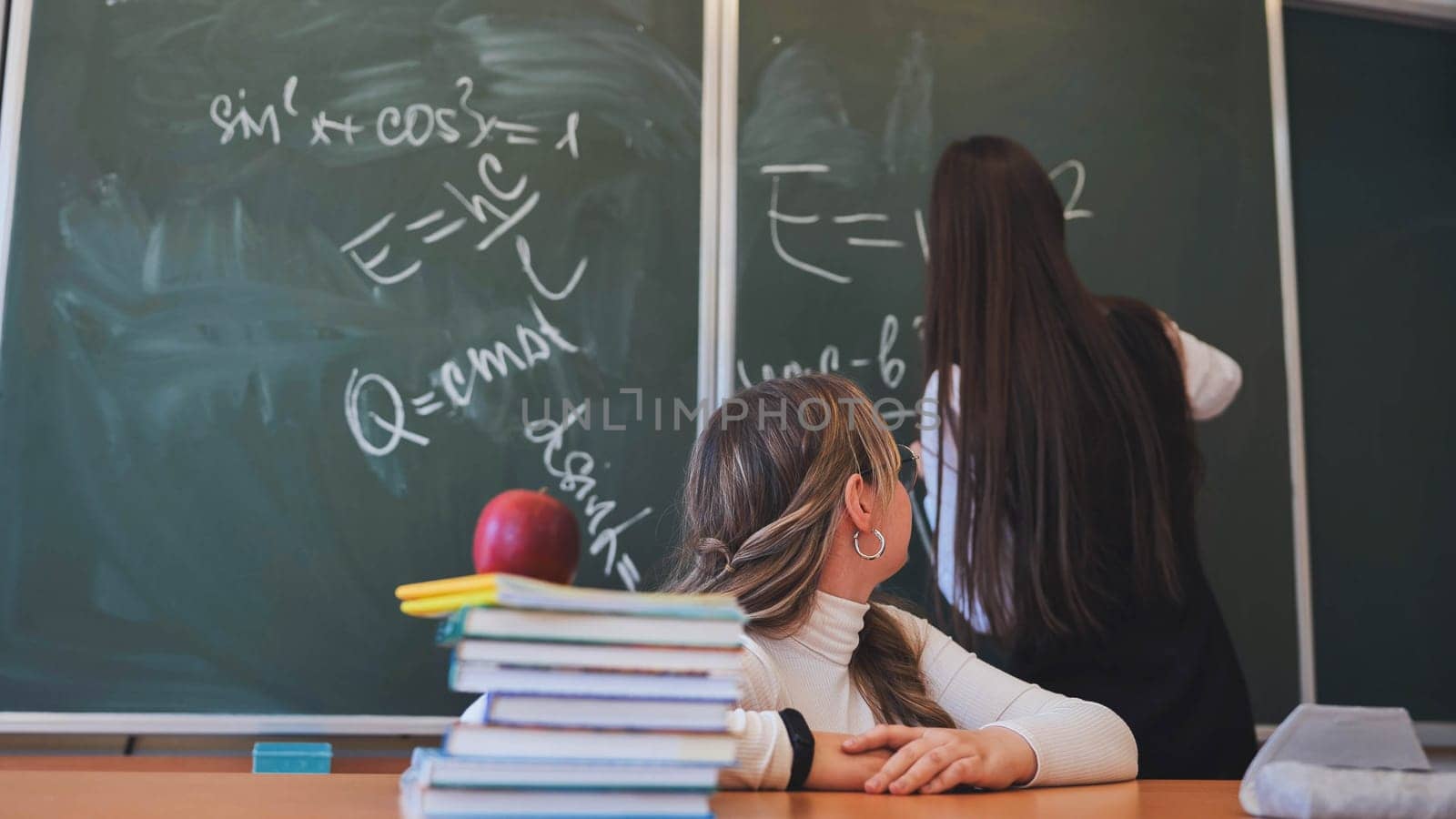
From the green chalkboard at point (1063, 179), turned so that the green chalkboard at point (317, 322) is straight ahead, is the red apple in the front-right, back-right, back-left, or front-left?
front-left

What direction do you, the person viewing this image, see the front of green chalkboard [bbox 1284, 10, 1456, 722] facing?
facing the viewer

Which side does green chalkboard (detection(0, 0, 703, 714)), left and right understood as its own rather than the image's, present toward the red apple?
front

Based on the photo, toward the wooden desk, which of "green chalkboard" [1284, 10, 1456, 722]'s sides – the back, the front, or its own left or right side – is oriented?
front

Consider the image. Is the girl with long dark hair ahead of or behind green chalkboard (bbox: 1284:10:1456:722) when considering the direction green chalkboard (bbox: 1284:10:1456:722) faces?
ahead

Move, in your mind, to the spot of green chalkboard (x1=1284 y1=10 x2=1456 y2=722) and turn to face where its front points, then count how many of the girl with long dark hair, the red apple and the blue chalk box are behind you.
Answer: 0

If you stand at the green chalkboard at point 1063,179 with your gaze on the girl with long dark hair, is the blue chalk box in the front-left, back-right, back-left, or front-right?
front-right

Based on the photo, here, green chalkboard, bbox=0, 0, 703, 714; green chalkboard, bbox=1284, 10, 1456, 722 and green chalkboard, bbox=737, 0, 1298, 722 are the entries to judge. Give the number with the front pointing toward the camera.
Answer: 3

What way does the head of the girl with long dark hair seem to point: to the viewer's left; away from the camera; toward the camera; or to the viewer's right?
away from the camera

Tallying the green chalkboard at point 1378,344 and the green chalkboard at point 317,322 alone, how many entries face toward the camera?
2

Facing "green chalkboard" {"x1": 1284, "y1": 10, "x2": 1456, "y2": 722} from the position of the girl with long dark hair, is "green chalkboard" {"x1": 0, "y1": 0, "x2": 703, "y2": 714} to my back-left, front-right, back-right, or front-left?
back-left

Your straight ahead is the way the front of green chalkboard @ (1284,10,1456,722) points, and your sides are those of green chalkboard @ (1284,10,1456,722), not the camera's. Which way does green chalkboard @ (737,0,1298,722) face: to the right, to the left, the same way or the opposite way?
the same way

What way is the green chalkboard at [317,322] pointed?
toward the camera

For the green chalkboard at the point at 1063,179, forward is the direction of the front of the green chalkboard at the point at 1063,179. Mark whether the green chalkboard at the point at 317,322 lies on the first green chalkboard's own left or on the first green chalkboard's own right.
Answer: on the first green chalkboard's own right

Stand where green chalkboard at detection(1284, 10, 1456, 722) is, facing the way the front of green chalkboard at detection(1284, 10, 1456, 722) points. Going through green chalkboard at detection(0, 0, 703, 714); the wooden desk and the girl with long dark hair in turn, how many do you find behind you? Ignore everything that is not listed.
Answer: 0

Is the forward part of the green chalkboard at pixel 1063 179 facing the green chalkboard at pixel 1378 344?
no

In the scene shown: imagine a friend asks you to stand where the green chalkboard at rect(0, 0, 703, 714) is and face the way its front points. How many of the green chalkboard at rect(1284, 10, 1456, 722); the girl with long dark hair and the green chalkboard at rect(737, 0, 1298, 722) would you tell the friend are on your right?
0
